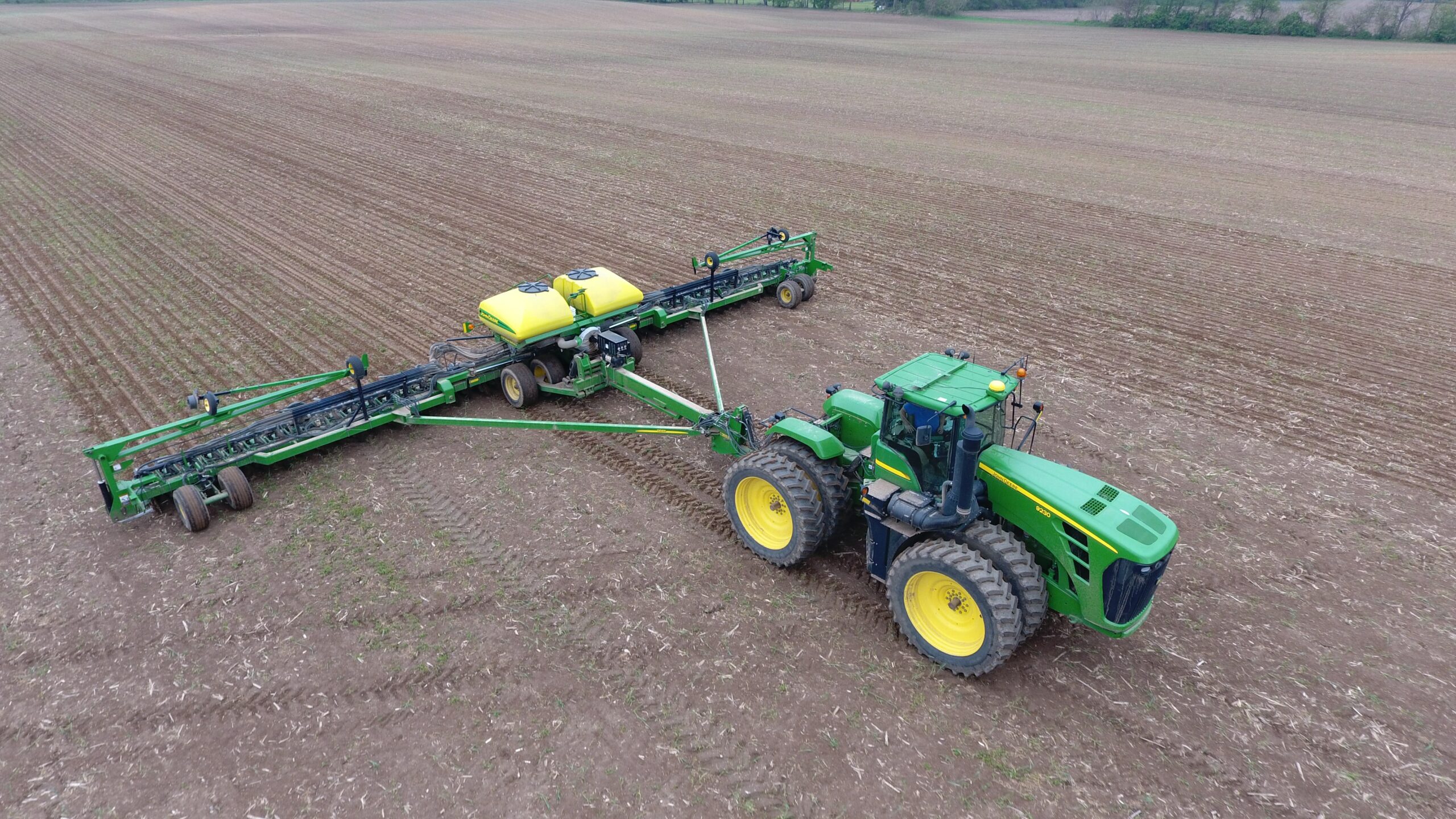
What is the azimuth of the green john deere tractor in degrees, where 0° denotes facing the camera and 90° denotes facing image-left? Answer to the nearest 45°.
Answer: approximately 315°
